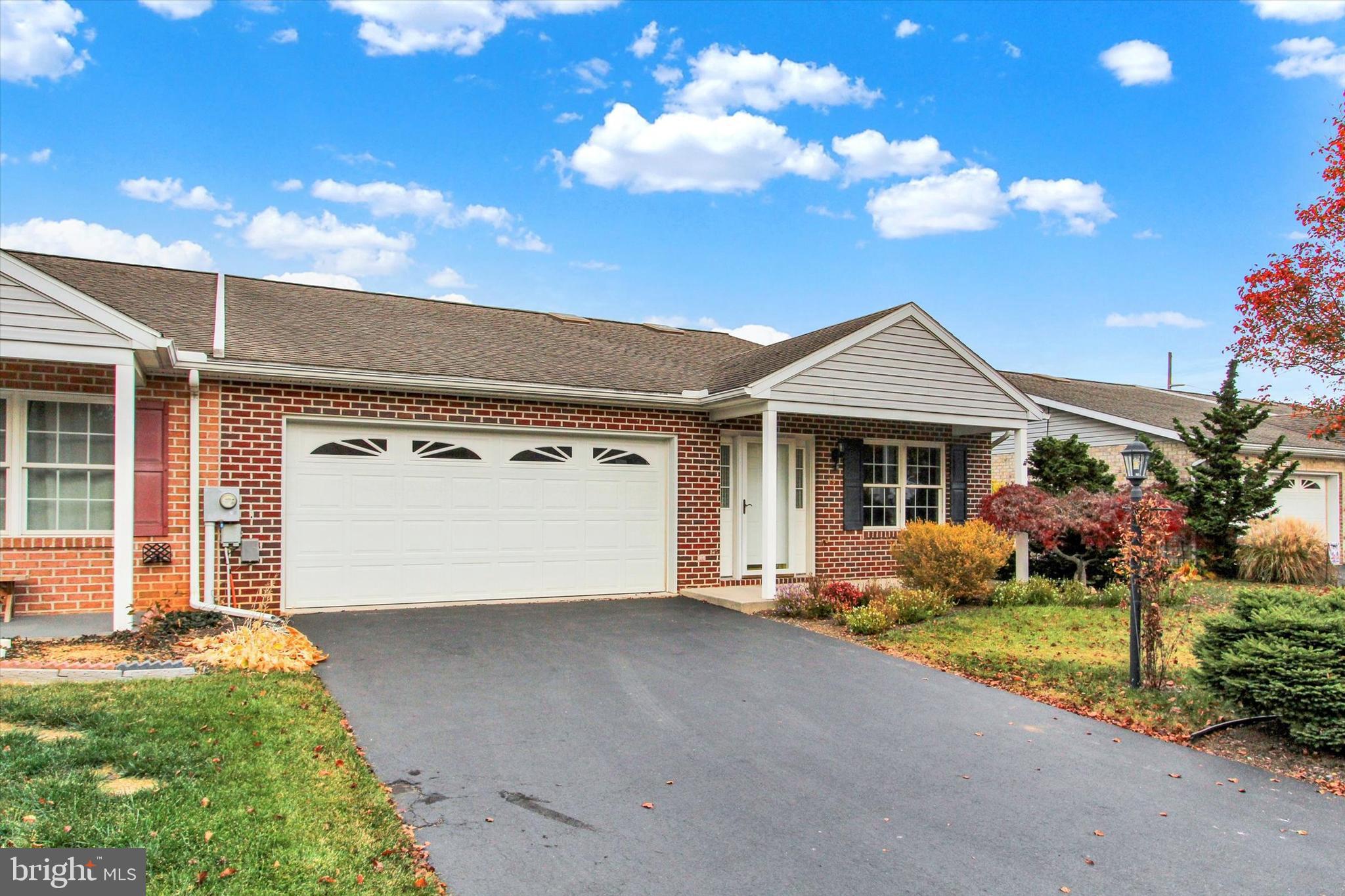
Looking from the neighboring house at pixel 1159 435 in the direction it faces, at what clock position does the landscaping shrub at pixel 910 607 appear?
The landscaping shrub is roughly at 2 o'clock from the neighboring house.

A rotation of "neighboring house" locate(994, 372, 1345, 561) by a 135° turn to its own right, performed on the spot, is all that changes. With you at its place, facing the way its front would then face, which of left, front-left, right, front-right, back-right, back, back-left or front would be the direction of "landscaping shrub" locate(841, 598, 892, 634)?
left

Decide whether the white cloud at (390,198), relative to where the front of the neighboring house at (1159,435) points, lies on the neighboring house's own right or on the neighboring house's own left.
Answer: on the neighboring house's own right

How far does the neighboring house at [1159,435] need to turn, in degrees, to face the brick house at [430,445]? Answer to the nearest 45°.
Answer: approximately 90° to its right

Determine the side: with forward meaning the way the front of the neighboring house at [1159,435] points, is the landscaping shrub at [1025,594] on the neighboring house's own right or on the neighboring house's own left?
on the neighboring house's own right

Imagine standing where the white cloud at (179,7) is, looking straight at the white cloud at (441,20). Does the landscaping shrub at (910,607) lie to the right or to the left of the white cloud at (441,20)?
right

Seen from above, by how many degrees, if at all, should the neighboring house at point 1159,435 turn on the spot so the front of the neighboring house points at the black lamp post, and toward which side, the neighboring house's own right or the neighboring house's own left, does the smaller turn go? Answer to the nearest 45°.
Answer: approximately 45° to the neighboring house's own right

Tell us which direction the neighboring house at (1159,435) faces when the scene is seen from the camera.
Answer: facing the viewer and to the right of the viewer
